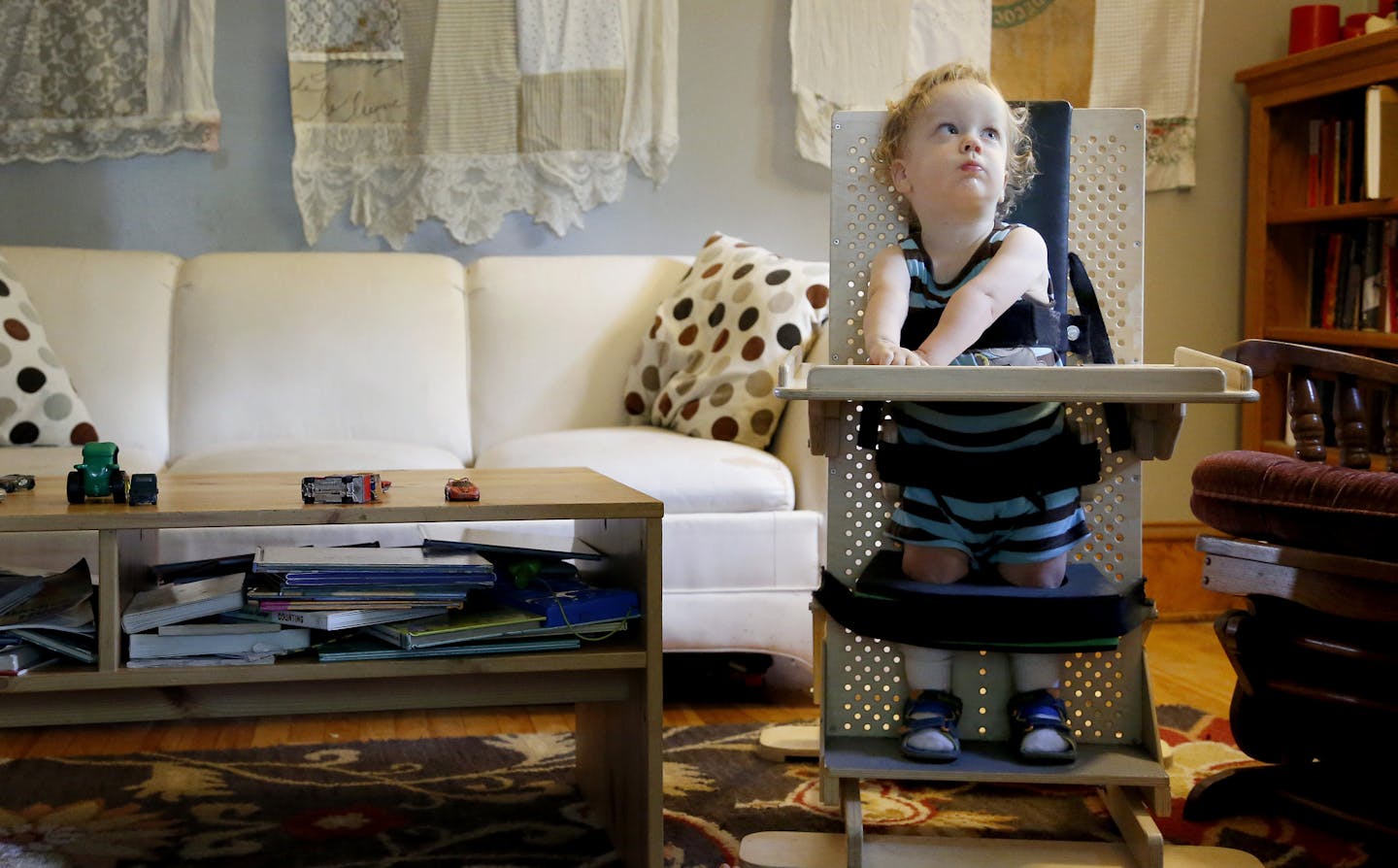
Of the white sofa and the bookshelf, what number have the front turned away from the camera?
0

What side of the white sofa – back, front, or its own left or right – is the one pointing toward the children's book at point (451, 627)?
front

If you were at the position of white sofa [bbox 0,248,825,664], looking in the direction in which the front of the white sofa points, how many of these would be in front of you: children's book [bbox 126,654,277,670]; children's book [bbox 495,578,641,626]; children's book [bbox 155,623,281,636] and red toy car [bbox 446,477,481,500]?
4

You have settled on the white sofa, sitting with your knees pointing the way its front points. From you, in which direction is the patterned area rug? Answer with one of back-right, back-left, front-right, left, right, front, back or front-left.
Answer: front

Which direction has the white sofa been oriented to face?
toward the camera

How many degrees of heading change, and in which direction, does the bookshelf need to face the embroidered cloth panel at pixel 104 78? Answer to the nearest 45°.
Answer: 0° — it already faces it

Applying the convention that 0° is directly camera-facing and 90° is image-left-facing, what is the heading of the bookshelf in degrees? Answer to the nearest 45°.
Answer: approximately 45°

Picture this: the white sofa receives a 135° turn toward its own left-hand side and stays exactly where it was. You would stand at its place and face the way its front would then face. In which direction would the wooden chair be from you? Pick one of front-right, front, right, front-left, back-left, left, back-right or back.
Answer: right

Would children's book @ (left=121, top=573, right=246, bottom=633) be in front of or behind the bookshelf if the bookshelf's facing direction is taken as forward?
in front

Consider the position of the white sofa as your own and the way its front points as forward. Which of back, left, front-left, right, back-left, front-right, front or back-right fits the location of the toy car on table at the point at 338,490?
front
